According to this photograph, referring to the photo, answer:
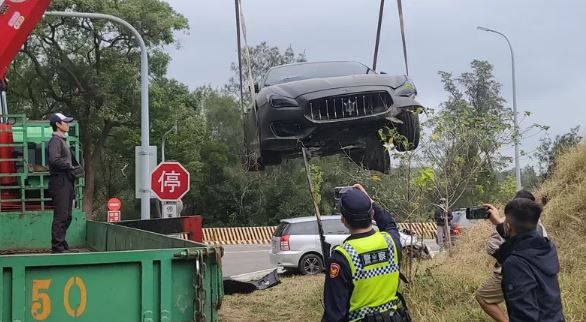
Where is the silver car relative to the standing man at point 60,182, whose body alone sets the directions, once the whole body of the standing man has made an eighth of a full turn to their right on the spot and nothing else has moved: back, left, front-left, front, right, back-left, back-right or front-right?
left

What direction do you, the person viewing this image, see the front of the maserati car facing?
facing the viewer

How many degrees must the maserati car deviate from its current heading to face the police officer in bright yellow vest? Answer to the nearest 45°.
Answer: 0° — it already faces them

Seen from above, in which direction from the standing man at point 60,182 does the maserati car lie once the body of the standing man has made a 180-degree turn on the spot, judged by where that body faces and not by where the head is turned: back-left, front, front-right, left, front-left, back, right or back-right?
back

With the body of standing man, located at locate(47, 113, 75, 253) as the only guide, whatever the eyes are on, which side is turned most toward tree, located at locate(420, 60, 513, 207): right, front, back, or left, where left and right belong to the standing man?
front

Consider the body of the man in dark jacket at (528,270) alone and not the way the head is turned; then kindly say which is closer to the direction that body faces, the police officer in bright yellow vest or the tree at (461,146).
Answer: the tree

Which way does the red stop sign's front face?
toward the camera

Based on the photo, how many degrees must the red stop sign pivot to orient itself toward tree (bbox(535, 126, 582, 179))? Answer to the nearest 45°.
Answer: approximately 45° to its left

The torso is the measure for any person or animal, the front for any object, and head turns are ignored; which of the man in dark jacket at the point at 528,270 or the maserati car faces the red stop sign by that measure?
the man in dark jacket

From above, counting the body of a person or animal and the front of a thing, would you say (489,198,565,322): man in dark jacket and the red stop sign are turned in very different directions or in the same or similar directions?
very different directions

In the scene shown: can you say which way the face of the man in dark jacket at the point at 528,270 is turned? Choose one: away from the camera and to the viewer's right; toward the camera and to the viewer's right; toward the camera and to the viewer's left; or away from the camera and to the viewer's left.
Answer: away from the camera and to the viewer's left

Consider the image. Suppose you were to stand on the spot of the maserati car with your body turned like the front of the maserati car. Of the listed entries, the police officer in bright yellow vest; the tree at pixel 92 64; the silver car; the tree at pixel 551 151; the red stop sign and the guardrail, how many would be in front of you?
1

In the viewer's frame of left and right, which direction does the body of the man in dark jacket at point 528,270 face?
facing away from the viewer and to the left of the viewer

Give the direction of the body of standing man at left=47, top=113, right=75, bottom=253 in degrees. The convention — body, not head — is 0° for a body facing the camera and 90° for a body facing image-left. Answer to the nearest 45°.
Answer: approximately 270°
